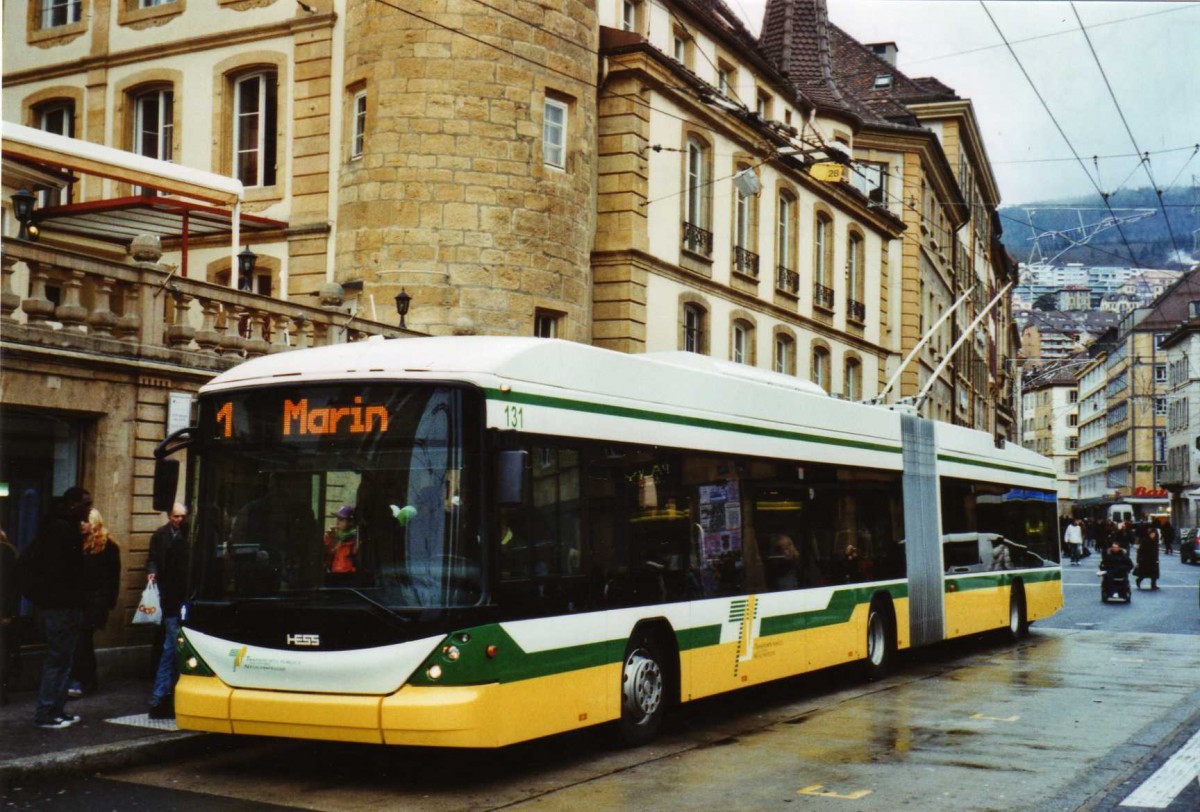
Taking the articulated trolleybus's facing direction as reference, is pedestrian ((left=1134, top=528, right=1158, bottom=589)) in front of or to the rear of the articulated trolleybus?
to the rear

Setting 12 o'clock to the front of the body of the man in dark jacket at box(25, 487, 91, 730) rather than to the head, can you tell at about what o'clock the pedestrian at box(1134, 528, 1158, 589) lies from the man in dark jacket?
The pedestrian is roughly at 11 o'clock from the man in dark jacket.

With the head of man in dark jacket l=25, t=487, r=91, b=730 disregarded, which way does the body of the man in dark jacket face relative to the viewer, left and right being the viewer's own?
facing to the right of the viewer

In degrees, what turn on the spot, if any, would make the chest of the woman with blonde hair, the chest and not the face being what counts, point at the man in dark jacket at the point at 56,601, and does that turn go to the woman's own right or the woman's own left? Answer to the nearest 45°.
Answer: approximately 90° to the woman's own left

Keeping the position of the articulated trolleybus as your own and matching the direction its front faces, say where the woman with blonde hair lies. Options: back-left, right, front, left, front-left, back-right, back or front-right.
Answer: front

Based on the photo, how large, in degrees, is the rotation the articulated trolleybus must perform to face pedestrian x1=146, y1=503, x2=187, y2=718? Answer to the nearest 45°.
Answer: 0° — it already faces them

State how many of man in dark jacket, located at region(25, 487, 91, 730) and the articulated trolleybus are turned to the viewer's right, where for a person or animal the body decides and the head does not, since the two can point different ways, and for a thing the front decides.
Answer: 1

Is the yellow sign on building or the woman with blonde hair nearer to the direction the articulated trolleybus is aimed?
the woman with blonde hair

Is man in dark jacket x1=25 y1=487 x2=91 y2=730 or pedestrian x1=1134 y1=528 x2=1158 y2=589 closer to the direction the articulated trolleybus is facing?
the man in dark jacket

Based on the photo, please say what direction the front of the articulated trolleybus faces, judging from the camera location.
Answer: facing the viewer and to the left of the viewer

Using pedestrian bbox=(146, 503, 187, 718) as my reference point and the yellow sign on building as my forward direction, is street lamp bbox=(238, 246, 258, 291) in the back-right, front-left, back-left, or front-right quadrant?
front-left

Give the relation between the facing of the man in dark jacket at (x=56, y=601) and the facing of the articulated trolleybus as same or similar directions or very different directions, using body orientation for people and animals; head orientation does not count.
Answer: very different directions

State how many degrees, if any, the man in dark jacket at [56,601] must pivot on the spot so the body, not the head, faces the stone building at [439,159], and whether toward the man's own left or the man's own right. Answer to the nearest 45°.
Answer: approximately 45° to the man's own left
